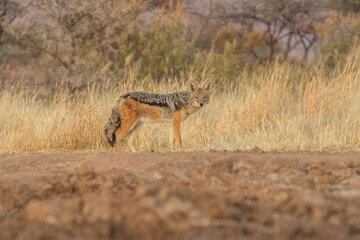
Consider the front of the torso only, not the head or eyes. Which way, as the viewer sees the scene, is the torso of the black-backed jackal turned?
to the viewer's right
